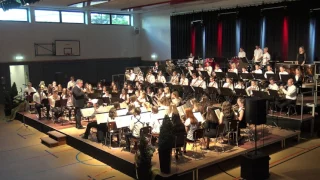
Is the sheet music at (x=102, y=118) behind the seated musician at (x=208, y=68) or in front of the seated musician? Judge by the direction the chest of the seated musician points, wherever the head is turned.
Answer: in front

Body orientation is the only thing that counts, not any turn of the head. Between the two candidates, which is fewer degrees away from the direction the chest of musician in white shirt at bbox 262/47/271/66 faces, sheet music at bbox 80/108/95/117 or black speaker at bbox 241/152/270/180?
the sheet music

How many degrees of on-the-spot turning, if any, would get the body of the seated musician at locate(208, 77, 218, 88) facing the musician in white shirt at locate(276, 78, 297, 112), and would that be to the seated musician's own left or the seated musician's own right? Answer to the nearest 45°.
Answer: approximately 90° to the seated musician's own left

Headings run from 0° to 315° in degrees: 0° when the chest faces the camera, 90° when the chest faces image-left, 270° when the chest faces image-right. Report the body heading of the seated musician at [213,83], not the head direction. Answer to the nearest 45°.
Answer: approximately 45°

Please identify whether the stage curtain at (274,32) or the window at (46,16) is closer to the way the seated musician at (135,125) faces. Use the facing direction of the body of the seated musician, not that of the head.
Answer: the window

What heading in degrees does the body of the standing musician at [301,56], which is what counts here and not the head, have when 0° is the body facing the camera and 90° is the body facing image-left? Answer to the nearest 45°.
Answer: approximately 45°

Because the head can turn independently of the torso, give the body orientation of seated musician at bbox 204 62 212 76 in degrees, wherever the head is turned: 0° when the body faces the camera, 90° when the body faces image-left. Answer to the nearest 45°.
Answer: approximately 45°

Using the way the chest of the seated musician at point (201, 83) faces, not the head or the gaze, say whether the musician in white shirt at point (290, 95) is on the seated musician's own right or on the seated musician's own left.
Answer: on the seated musician's own left

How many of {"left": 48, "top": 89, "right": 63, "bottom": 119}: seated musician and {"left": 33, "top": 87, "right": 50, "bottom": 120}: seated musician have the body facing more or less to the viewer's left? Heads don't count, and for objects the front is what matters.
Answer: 0

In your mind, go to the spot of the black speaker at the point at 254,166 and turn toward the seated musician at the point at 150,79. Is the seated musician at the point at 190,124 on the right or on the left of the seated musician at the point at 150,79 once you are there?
left

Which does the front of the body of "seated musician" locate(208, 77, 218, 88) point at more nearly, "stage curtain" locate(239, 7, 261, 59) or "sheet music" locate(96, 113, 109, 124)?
the sheet music

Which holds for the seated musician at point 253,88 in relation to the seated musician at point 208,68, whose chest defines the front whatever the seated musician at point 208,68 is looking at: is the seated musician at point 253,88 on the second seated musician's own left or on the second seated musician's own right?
on the second seated musician's own left

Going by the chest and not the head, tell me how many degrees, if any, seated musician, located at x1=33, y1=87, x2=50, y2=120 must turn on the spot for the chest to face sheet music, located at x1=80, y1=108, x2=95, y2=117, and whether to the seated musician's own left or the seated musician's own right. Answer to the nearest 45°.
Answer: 0° — they already face it

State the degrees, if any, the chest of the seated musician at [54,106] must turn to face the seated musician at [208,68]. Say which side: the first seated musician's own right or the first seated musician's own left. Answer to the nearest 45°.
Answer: approximately 45° to the first seated musician's own left

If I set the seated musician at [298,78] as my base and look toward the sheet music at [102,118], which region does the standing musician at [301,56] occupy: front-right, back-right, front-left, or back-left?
back-right

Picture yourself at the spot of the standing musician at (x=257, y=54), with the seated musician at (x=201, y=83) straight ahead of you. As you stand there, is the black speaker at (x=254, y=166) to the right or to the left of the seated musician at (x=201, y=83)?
left

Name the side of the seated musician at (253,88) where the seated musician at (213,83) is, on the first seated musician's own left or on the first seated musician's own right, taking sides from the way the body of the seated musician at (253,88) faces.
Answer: on the first seated musician's own right

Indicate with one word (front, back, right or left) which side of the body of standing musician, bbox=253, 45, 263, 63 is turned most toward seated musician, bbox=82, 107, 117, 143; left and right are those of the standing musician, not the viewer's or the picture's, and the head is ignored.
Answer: front
